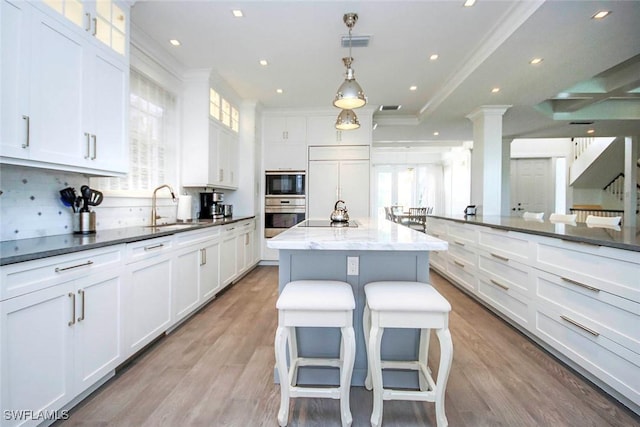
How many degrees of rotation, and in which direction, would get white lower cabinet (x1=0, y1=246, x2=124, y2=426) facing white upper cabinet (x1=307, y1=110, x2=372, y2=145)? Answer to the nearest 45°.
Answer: approximately 90° to its left

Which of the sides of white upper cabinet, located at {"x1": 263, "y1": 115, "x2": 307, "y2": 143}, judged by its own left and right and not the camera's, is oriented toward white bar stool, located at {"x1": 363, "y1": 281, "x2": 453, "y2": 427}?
front

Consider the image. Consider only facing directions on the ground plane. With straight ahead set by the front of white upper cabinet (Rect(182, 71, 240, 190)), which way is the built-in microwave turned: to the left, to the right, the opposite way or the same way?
to the right

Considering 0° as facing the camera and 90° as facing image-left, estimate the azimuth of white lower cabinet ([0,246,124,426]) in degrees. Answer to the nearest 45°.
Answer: approximately 315°

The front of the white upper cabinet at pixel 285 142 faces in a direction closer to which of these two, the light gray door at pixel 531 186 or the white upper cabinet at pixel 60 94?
the white upper cabinet

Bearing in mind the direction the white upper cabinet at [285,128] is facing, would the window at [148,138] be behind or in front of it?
in front

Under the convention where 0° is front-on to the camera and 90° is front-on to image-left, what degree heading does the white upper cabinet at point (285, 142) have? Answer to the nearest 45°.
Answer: approximately 0°

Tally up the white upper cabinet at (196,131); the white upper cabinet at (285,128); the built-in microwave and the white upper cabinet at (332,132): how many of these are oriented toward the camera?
3

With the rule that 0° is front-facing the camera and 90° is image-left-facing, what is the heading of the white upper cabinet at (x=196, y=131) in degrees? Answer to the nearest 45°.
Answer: approximately 270°

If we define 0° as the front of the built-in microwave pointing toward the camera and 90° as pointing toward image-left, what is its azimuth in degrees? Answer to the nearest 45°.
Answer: approximately 0°

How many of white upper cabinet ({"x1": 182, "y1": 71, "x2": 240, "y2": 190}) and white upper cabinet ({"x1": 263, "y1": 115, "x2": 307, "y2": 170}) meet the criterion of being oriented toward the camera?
1
